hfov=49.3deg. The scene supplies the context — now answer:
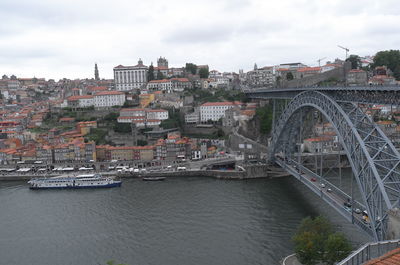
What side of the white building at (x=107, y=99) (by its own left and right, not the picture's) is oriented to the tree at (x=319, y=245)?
front

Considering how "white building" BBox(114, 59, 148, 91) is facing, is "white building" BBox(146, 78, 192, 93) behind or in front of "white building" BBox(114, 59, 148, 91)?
in front

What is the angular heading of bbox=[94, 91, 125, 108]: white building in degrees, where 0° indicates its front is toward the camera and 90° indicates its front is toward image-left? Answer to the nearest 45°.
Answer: approximately 0°

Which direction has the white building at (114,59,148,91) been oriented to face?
toward the camera

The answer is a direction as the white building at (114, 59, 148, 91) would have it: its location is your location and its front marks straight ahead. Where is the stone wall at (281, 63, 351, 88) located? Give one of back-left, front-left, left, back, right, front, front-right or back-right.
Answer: front-left

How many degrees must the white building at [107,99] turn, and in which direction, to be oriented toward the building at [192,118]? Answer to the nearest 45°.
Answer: approximately 45° to its left

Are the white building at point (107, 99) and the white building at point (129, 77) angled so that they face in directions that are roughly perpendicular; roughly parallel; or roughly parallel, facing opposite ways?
roughly parallel

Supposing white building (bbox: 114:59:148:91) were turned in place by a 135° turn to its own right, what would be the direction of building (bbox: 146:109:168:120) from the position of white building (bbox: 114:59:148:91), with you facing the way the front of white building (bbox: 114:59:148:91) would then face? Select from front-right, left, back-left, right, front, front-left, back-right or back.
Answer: back-left

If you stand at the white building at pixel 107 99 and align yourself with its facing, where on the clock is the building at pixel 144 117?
The building is roughly at 11 o'clock from the white building.

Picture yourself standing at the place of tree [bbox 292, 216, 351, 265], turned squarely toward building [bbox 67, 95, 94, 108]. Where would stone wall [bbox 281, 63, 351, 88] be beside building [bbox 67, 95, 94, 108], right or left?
right

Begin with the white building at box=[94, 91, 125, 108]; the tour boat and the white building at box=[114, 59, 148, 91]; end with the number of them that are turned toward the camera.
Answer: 2

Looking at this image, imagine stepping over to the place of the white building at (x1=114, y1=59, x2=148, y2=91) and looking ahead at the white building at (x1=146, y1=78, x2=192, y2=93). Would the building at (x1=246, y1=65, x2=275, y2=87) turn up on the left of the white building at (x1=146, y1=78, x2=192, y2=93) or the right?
left

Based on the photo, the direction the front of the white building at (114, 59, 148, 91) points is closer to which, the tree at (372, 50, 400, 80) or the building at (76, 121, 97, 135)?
the building
